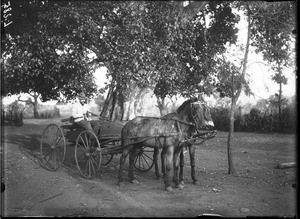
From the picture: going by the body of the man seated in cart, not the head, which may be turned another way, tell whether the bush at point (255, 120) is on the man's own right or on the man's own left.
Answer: on the man's own left

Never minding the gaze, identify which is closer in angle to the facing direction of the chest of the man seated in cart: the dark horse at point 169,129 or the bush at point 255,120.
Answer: the dark horse

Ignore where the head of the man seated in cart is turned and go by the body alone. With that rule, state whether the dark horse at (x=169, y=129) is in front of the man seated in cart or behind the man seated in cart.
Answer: in front

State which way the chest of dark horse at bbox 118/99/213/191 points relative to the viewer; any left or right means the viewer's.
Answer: facing the viewer and to the right of the viewer

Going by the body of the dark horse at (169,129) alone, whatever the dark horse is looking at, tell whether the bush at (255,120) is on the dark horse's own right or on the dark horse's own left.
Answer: on the dark horse's own left

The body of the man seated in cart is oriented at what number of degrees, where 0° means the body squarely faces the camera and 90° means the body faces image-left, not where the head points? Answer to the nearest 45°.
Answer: approximately 315°
